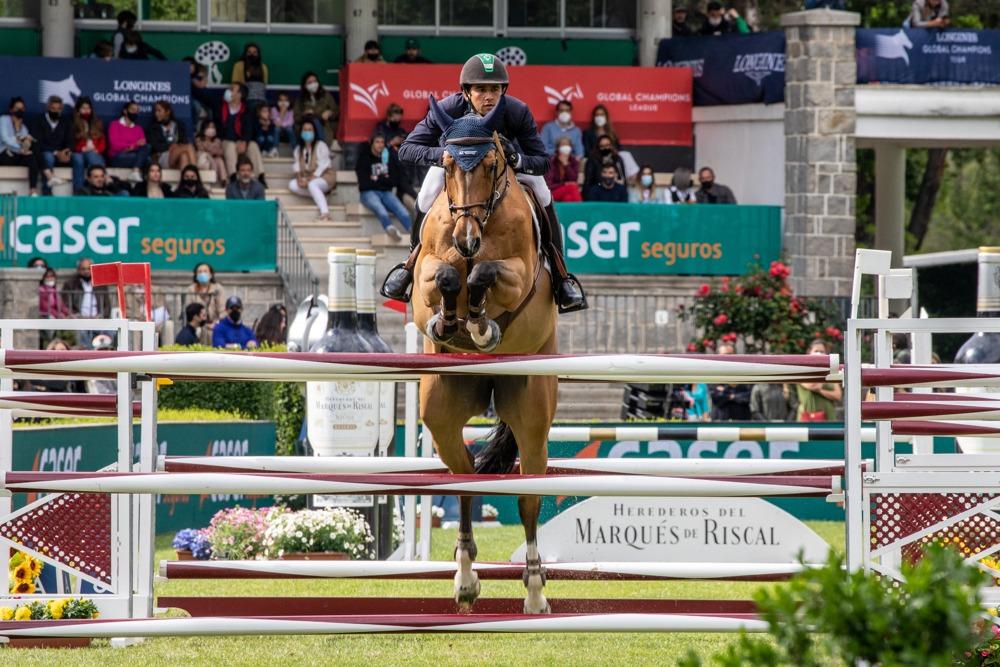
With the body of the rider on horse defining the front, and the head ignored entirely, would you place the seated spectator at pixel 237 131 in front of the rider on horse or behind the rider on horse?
behind

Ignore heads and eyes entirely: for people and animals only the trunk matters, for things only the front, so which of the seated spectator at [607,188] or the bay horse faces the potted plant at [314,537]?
the seated spectator

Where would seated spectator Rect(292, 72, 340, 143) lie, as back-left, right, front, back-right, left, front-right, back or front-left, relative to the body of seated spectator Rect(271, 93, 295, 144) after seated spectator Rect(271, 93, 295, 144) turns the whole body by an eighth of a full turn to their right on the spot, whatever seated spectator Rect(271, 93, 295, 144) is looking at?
back

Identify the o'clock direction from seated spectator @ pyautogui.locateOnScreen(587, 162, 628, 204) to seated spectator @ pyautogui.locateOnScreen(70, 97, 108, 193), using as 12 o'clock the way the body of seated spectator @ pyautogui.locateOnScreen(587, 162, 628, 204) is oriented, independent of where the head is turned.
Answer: seated spectator @ pyautogui.locateOnScreen(70, 97, 108, 193) is roughly at 3 o'clock from seated spectator @ pyautogui.locateOnScreen(587, 162, 628, 204).

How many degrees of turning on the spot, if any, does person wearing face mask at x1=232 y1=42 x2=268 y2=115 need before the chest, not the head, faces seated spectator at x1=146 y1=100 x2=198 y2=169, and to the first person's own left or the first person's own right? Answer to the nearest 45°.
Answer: approximately 45° to the first person's own right

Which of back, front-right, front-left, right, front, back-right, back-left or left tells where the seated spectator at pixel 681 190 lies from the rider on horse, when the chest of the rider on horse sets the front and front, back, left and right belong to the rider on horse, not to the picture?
back

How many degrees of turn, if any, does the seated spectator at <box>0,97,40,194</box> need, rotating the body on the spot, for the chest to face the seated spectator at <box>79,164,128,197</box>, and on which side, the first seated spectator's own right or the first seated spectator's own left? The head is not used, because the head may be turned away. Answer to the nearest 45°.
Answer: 0° — they already face them

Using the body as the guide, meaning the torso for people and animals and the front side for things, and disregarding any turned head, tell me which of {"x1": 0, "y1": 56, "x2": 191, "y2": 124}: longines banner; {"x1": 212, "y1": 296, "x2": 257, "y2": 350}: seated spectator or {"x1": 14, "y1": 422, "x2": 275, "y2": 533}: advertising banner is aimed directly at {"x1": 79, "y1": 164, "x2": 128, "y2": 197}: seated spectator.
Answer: the longines banner
